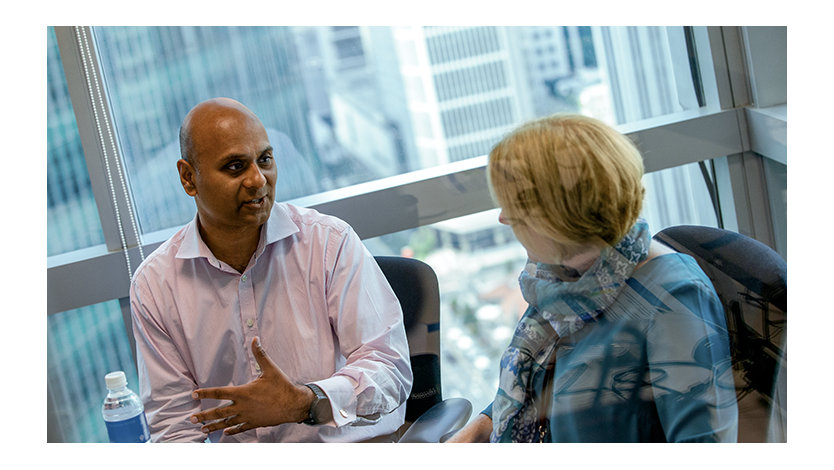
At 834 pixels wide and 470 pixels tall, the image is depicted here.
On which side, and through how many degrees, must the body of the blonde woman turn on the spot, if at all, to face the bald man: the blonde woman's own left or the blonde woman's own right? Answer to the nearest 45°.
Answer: approximately 45° to the blonde woman's own right

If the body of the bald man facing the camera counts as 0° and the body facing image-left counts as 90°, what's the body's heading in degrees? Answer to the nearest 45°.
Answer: approximately 0°

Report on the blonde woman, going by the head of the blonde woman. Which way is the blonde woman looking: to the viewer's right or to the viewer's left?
to the viewer's left
